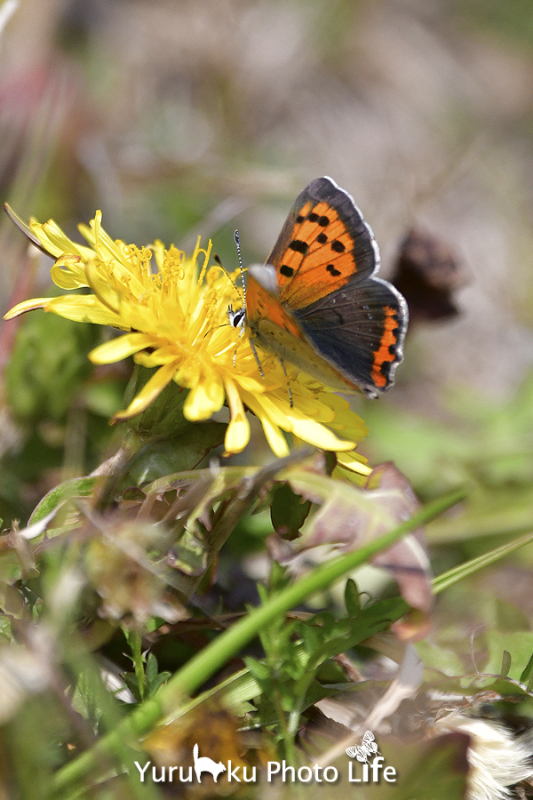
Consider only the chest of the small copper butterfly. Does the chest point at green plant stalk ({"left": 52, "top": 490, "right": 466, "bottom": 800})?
no

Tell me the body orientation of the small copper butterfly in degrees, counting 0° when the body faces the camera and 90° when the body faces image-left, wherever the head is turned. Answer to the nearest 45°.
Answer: approximately 90°
